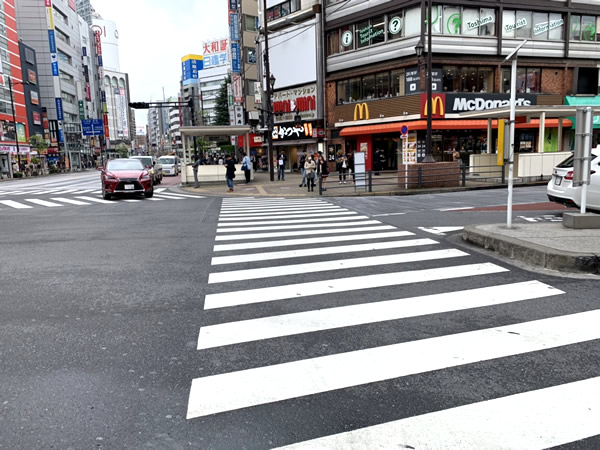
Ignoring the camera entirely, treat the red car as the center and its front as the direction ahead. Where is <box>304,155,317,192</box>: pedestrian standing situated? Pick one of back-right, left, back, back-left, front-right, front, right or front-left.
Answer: left

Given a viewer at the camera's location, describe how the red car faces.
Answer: facing the viewer

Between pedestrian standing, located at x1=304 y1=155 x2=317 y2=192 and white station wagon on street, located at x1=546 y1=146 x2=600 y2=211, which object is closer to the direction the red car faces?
the white station wagon on street

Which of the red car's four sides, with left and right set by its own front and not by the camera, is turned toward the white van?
back

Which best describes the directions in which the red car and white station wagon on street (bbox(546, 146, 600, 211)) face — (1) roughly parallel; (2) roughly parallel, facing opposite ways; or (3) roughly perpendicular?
roughly perpendicular

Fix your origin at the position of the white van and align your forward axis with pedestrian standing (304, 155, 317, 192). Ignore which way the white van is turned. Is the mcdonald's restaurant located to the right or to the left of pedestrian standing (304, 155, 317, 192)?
left
